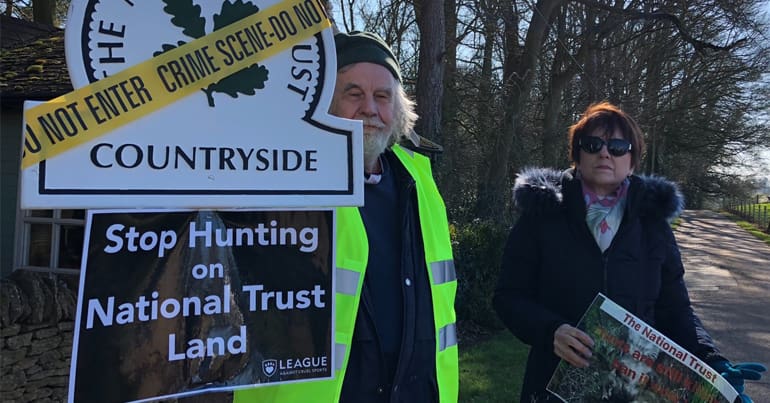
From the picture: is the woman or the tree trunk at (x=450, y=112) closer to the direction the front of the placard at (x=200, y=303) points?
the woman

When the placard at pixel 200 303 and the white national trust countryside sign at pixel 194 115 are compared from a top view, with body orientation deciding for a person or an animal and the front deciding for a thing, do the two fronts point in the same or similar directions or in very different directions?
same or similar directions

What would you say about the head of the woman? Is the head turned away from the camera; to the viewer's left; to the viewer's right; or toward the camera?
toward the camera

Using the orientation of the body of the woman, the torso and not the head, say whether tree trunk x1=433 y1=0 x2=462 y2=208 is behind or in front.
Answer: behind

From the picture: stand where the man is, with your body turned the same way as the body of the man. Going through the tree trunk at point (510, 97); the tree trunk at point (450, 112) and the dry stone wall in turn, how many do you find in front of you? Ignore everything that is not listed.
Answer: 0

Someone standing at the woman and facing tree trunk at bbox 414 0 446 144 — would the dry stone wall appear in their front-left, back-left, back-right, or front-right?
front-left

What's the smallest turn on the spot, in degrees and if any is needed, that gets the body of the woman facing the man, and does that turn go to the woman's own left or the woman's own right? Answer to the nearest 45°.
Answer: approximately 45° to the woman's own right

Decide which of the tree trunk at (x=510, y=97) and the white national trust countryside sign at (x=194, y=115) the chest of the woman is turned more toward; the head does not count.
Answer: the white national trust countryside sign

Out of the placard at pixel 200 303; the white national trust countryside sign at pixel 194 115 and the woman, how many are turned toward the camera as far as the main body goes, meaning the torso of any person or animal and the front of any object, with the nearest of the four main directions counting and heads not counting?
3

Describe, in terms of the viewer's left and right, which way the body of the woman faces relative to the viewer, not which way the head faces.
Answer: facing the viewer

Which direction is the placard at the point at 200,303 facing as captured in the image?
toward the camera

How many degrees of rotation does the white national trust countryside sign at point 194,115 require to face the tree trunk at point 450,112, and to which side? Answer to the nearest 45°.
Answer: approximately 135° to its left

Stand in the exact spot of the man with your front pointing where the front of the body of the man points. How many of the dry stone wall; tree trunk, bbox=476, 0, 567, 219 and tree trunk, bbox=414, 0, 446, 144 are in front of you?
0

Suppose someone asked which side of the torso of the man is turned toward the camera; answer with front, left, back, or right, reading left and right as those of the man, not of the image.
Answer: front
